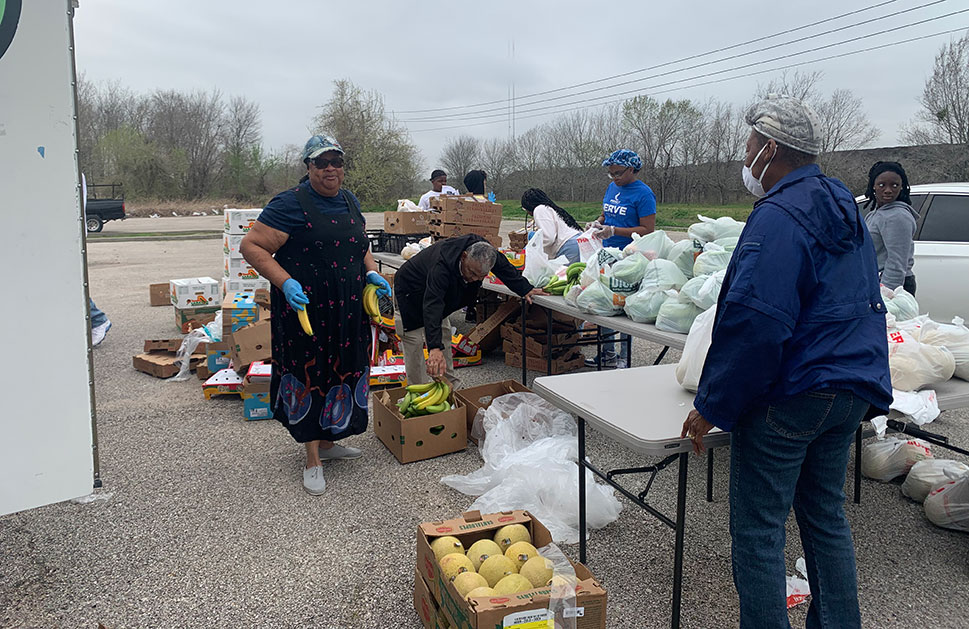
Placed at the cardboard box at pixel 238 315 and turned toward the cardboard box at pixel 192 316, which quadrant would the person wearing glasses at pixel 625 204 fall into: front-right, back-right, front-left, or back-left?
back-right

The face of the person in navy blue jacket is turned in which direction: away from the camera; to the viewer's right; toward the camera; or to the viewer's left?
to the viewer's left

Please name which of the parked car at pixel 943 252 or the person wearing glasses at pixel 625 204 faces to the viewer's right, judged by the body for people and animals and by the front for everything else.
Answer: the parked car

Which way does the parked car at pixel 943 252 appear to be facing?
to the viewer's right

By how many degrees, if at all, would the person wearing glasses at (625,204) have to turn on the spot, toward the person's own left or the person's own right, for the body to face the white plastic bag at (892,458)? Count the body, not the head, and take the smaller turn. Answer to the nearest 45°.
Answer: approximately 90° to the person's own left

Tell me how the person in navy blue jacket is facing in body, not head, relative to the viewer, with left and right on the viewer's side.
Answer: facing away from the viewer and to the left of the viewer

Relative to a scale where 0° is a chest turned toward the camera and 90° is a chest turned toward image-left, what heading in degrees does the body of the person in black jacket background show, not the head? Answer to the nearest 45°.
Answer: approximately 315°

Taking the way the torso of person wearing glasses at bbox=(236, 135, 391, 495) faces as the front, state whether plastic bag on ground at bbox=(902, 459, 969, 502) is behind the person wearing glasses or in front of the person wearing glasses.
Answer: in front

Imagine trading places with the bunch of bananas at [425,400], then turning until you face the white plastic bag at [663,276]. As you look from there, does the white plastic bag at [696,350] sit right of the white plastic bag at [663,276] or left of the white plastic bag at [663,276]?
right

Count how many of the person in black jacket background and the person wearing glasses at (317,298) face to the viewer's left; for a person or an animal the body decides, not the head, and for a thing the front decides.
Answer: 0

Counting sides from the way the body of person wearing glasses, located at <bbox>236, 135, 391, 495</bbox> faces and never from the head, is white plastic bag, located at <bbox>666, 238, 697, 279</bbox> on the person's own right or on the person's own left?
on the person's own left
